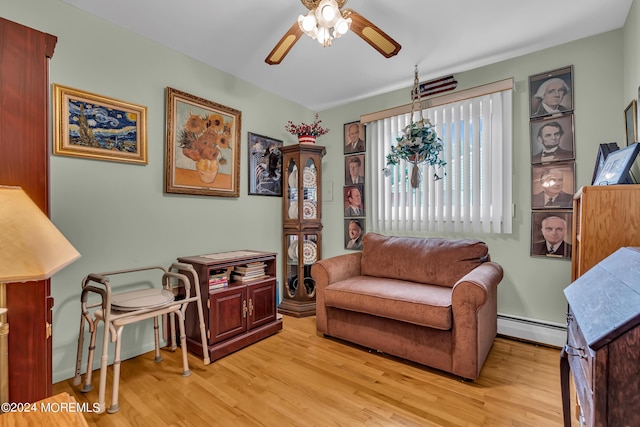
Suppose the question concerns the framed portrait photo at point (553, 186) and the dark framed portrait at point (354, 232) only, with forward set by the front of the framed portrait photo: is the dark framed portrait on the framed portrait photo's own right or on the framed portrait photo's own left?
on the framed portrait photo's own right

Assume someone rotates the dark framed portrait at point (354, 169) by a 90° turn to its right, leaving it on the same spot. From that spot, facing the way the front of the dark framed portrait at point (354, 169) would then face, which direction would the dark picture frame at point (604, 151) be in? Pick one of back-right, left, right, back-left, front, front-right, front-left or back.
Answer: back

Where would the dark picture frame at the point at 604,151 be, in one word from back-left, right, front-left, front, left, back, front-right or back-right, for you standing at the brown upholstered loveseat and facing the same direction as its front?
back-left

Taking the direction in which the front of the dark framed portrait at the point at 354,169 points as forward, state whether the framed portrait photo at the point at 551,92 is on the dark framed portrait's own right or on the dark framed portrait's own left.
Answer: on the dark framed portrait's own left

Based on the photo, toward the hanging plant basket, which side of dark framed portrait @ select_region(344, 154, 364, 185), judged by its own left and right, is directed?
left

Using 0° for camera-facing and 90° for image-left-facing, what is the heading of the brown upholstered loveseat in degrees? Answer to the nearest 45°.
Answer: approximately 45°

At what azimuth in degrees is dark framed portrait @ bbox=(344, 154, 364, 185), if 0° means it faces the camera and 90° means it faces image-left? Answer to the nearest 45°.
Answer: approximately 45°
